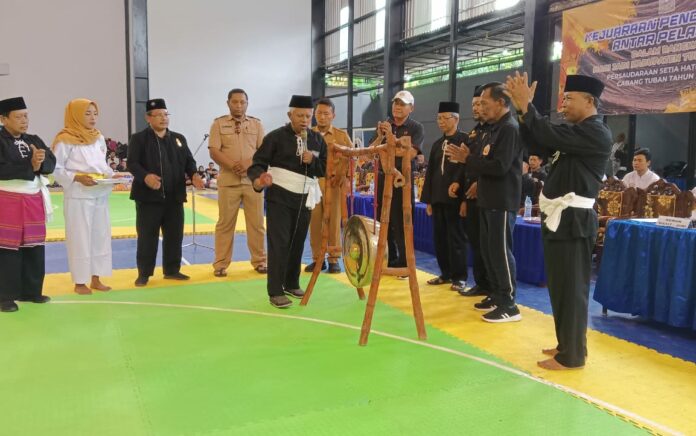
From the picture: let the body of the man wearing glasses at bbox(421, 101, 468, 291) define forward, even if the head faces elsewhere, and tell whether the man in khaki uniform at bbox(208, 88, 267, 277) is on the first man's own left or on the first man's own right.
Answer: on the first man's own right

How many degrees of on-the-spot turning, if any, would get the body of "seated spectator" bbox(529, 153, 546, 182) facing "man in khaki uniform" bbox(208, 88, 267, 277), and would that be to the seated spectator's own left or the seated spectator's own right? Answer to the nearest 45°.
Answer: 0° — they already face them

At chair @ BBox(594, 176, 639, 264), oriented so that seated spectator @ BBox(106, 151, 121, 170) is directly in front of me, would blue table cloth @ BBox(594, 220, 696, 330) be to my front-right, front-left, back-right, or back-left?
back-left

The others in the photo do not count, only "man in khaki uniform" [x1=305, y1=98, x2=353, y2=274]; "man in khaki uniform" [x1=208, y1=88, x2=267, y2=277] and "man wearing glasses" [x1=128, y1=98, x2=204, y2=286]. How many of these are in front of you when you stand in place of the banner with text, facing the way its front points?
3

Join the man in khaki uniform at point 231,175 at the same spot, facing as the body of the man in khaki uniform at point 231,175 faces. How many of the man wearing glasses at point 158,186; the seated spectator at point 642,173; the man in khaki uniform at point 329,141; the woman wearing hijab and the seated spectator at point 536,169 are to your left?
3

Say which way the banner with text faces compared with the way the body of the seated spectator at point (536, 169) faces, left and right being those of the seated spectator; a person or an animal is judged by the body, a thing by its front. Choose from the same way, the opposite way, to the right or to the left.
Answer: the same way

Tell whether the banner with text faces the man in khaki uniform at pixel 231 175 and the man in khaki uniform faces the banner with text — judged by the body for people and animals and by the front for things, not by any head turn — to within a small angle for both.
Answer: no

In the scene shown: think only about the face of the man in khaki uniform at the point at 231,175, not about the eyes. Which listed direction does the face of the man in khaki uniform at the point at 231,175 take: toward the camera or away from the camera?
toward the camera

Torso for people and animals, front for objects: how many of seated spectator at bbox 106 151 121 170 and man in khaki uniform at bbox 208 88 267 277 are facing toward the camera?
2

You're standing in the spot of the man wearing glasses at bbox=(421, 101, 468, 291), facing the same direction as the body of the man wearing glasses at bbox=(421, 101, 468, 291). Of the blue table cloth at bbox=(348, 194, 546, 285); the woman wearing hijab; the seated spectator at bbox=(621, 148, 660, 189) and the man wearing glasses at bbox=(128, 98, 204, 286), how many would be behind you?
2

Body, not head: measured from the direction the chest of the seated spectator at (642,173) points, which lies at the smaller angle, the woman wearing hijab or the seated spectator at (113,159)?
the woman wearing hijab

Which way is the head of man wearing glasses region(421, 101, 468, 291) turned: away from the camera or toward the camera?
toward the camera

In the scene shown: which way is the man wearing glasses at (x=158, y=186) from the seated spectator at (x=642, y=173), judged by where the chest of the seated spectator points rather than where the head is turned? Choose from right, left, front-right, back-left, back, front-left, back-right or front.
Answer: front

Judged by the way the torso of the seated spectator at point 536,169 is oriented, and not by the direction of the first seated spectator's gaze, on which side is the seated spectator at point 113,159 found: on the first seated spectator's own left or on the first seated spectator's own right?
on the first seated spectator's own right

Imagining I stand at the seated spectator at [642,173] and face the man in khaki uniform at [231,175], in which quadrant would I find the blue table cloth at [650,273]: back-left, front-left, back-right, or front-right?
front-left

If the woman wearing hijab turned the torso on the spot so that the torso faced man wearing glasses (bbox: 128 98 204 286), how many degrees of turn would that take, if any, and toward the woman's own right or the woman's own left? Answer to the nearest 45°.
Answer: approximately 45° to the woman's own left
